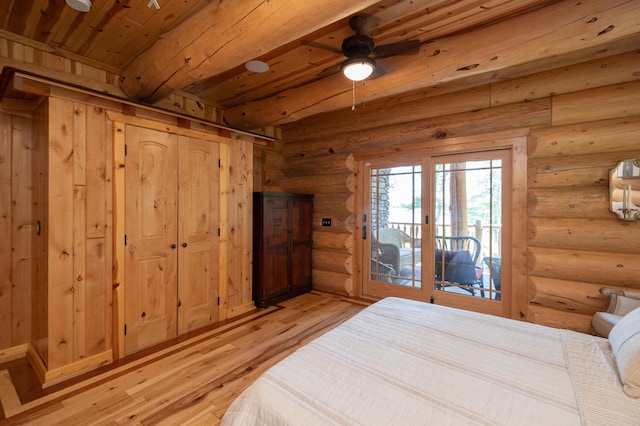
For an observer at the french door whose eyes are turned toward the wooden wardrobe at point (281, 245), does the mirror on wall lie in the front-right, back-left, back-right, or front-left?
back-left

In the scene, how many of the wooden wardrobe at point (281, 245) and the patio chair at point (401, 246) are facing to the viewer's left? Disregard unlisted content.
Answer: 0

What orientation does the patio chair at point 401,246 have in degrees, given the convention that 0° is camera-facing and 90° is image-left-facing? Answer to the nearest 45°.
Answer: approximately 315°

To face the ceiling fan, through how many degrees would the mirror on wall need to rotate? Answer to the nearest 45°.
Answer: approximately 45° to its right

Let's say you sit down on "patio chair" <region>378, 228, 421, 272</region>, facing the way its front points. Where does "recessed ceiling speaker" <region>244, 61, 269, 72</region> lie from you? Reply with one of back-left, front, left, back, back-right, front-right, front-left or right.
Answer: right

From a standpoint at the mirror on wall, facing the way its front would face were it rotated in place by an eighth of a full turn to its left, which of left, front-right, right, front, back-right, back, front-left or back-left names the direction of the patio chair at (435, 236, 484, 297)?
back-right

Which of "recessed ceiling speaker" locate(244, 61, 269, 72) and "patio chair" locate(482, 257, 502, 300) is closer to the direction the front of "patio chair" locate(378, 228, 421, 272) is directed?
the patio chair

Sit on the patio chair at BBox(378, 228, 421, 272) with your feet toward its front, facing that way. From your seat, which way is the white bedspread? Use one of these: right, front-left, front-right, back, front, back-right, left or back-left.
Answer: front-right

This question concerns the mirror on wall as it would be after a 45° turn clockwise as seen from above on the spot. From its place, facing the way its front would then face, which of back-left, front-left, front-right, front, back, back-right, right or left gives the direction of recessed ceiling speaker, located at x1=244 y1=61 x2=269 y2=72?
front

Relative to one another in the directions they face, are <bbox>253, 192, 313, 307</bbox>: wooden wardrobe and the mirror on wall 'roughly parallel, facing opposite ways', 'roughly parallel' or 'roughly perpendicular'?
roughly perpendicular

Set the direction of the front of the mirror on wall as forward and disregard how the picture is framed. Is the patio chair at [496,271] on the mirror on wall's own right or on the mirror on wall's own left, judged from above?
on the mirror on wall's own right

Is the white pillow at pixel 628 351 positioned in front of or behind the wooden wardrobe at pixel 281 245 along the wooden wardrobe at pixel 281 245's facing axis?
in front

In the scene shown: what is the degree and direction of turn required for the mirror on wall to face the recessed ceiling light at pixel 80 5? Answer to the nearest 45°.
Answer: approximately 45° to its right

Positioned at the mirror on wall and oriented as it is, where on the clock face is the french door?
The french door is roughly at 3 o'clock from the mirror on wall.

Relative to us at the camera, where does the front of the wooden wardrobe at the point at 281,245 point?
facing the viewer and to the right of the viewer
